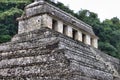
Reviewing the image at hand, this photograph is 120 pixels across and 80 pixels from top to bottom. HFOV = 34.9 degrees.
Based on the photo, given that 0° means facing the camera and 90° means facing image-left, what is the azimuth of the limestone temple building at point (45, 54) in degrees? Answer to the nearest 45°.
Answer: approximately 315°
